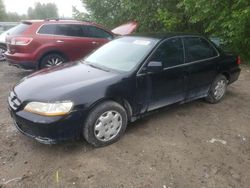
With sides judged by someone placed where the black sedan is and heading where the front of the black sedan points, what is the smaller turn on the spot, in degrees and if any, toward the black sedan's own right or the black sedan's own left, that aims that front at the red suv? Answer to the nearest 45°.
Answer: approximately 90° to the black sedan's own right

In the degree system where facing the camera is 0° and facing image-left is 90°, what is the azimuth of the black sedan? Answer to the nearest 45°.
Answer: approximately 45°

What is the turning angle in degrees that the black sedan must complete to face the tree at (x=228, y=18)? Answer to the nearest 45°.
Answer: approximately 180°

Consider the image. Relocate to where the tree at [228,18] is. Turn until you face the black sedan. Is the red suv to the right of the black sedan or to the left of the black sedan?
right

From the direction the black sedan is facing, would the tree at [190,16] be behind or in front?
behind
